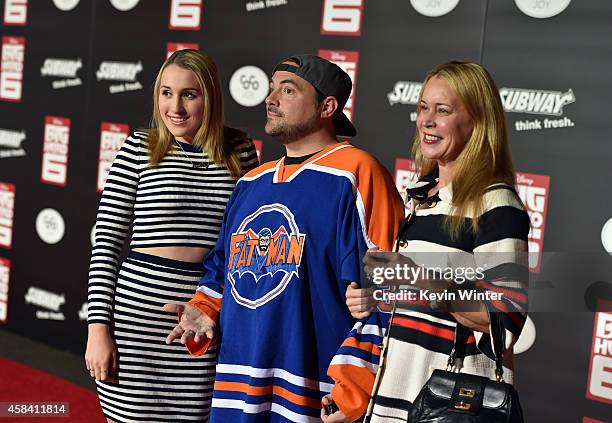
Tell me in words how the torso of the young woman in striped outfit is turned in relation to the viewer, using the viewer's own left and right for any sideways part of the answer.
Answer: facing the viewer

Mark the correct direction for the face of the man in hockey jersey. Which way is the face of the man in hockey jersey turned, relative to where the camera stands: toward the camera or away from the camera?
toward the camera

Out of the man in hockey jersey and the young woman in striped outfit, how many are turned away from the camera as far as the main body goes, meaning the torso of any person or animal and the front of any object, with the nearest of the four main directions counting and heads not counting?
0

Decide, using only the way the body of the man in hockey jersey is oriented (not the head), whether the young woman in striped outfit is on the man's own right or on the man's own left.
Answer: on the man's own right

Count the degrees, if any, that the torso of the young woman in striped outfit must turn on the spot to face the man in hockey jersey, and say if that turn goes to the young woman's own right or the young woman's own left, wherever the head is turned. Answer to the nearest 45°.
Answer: approximately 45° to the young woman's own left
